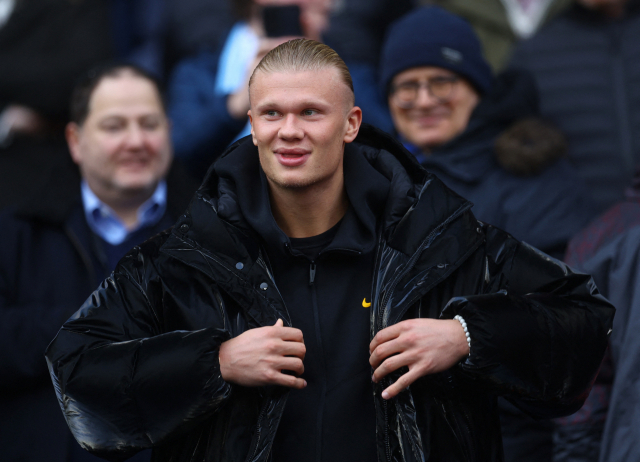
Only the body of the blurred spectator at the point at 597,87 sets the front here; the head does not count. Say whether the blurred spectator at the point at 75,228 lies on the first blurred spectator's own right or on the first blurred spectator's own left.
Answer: on the first blurred spectator's own right

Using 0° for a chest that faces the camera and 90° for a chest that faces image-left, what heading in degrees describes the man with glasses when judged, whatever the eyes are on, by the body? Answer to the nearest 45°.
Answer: approximately 45°

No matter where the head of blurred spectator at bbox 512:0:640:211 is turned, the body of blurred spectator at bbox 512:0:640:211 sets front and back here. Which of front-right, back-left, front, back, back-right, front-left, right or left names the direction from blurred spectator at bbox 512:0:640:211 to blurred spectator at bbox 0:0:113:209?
right

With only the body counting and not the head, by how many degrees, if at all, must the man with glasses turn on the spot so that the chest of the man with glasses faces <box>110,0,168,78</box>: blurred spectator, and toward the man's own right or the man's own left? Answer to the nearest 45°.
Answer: approximately 90° to the man's own right

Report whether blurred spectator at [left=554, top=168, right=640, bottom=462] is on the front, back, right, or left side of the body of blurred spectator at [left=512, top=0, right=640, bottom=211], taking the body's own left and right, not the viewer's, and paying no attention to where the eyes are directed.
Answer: front

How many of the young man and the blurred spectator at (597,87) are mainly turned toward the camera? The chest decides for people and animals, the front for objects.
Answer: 2

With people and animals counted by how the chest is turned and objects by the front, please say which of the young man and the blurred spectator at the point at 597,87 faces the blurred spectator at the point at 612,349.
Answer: the blurred spectator at the point at 597,87

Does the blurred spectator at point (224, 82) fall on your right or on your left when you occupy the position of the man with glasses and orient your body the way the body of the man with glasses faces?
on your right

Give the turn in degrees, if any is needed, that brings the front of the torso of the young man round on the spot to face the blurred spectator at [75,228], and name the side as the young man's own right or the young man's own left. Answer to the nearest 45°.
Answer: approximately 135° to the young man's own right

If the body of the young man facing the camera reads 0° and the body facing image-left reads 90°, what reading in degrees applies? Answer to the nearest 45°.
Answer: approximately 0°

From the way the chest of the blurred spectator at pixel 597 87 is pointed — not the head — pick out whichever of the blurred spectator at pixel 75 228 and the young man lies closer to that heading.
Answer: the young man
